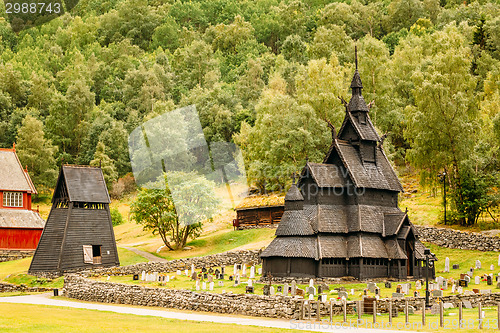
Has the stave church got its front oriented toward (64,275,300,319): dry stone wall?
no

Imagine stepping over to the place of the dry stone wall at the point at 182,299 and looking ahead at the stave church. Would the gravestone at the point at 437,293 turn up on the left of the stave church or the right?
right
